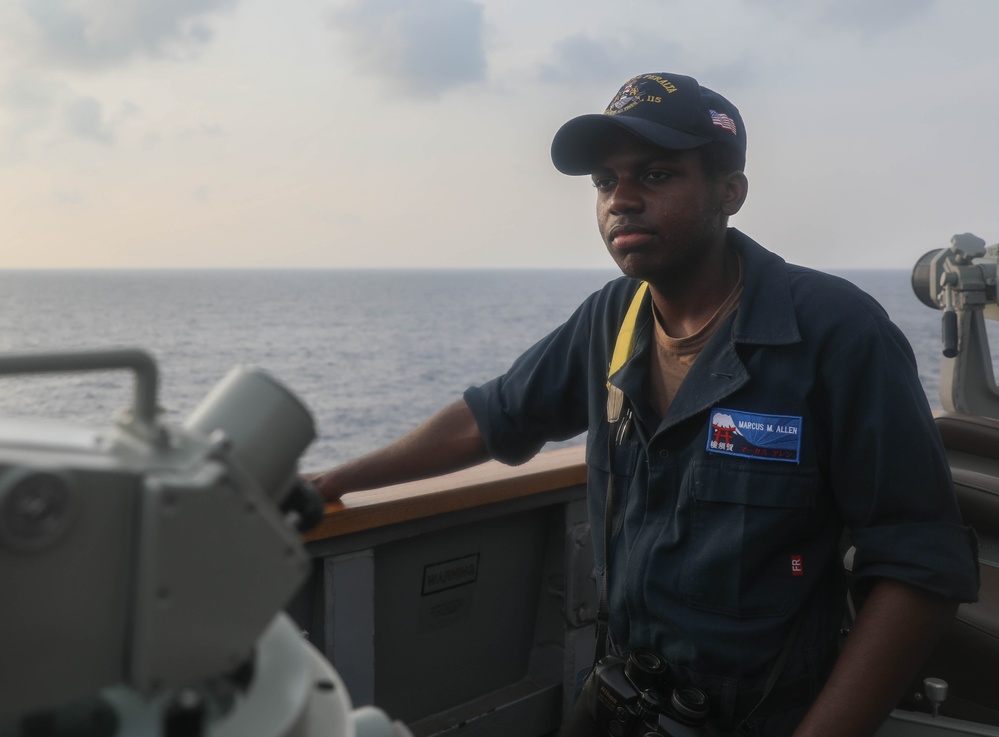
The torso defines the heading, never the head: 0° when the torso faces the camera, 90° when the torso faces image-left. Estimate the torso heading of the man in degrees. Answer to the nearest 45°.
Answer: approximately 45°

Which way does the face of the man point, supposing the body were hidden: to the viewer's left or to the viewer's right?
to the viewer's left
